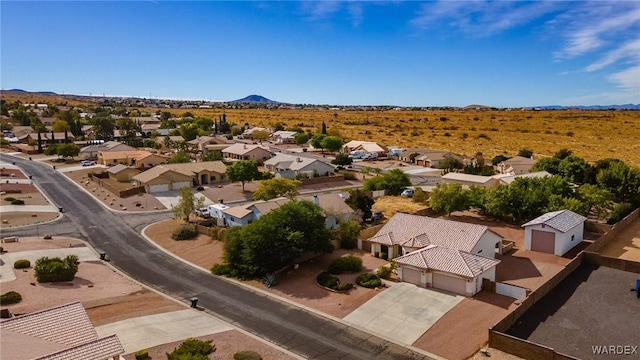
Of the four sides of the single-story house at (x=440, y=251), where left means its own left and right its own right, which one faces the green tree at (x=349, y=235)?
right

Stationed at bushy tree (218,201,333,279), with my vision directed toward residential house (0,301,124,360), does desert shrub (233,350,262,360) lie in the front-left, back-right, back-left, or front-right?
front-left

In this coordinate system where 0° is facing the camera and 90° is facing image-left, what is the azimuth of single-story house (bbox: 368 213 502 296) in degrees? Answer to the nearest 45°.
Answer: approximately 45°

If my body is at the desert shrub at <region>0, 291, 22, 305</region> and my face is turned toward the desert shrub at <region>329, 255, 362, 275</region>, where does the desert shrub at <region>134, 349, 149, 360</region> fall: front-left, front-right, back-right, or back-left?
front-right

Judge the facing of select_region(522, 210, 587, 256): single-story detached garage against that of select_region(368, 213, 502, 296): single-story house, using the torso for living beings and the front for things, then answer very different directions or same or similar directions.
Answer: same or similar directions

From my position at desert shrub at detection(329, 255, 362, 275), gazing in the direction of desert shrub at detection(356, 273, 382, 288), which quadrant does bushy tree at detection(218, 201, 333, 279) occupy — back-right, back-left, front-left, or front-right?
back-right

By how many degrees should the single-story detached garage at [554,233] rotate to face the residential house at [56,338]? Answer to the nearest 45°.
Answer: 0° — it already faces it

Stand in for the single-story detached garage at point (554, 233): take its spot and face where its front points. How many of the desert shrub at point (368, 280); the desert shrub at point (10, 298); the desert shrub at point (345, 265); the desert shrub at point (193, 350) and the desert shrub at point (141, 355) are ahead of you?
5

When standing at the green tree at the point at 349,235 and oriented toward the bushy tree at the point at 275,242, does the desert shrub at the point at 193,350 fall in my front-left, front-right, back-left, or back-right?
front-left

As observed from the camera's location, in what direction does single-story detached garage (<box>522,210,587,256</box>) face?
facing the viewer and to the left of the viewer

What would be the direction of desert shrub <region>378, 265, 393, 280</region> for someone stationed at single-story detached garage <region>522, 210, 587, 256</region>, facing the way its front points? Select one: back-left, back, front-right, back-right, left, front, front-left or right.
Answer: front

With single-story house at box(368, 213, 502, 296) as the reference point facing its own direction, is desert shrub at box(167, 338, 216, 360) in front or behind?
in front

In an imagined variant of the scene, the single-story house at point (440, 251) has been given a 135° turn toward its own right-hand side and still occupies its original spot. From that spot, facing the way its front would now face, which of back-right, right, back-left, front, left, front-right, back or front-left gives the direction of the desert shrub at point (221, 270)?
left

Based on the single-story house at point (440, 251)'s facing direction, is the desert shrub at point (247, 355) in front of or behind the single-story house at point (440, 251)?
in front

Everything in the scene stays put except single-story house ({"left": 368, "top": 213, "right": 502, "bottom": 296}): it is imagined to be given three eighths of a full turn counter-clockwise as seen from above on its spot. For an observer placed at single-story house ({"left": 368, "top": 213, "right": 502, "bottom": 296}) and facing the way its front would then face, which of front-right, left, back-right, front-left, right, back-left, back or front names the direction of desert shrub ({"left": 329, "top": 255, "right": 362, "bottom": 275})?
back

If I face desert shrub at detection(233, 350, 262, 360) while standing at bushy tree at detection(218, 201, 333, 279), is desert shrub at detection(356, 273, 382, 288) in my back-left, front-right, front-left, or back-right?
front-left

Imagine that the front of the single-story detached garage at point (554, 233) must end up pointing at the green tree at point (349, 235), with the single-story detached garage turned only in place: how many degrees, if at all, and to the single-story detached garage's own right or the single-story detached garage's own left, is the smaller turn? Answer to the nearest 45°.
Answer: approximately 45° to the single-story detached garage's own right

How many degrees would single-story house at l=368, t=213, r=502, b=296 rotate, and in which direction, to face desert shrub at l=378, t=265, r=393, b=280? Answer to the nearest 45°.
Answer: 0° — it already faces it

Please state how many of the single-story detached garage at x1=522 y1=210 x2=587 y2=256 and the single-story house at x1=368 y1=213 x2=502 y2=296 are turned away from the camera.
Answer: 0

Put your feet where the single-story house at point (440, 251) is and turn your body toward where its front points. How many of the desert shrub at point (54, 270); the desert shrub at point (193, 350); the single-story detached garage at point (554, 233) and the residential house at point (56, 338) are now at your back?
1
